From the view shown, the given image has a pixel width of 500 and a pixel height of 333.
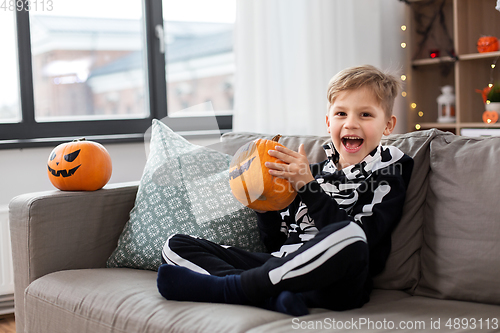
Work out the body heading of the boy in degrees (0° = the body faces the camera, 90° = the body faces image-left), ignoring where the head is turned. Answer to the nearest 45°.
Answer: approximately 45°

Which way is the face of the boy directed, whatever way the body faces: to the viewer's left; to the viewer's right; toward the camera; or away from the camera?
toward the camera

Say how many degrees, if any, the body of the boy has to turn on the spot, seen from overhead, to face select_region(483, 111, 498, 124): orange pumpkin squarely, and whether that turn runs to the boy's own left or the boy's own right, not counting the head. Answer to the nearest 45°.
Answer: approximately 180°

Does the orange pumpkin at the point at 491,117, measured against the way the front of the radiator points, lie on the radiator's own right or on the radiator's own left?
on the radiator's own left

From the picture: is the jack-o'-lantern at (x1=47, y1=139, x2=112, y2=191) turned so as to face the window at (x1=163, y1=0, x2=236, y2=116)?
no

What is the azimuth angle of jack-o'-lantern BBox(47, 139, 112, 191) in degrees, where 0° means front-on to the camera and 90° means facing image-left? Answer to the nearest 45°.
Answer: approximately 45°

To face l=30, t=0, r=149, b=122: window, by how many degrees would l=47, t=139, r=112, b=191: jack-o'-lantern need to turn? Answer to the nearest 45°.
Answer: approximately 135° to its right

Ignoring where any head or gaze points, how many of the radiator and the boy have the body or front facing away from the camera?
0

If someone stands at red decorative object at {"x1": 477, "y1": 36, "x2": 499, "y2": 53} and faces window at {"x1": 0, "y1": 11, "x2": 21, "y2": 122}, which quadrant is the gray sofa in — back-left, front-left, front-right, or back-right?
front-left

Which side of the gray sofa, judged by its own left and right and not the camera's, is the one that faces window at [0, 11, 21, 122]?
right

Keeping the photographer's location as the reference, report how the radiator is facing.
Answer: facing the viewer

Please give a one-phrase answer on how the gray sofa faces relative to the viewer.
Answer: facing the viewer and to the left of the viewer

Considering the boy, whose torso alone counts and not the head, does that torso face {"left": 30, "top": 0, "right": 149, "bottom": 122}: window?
no

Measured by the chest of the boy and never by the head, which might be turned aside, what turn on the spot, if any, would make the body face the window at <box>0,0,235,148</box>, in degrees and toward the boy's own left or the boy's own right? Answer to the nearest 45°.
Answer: approximately 90° to the boy's own right

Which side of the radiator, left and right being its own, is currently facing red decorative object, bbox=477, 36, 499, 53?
left
